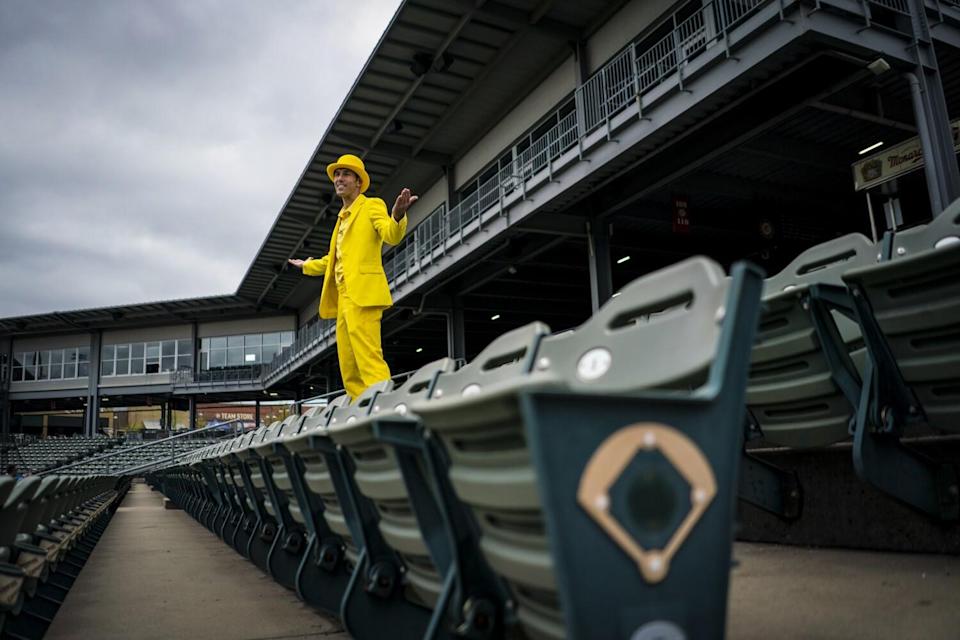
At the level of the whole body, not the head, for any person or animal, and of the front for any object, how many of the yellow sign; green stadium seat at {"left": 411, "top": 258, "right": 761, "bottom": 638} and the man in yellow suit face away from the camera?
0

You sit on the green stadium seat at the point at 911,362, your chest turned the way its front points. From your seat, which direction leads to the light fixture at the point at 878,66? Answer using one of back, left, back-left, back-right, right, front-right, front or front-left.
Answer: back-right

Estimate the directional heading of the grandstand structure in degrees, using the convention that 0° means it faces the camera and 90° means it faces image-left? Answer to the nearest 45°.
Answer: approximately 45°

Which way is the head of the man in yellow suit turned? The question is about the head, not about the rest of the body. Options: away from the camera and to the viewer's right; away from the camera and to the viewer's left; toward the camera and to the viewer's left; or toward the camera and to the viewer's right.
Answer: toward the camera and to the viewer's left

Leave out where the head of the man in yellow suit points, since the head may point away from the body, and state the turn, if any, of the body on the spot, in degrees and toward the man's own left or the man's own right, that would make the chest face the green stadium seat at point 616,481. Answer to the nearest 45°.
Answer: approximately 45° to the man's own left

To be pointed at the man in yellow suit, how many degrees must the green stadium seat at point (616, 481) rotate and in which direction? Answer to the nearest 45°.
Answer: approximately 90° to its right

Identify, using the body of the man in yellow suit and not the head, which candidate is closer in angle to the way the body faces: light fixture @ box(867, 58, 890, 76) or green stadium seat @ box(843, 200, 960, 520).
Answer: the green stadium seat

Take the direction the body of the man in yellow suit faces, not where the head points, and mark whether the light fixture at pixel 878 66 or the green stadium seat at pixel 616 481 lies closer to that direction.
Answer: the green stadium seat

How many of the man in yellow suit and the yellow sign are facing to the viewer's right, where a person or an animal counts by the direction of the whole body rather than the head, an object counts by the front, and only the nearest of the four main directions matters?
0

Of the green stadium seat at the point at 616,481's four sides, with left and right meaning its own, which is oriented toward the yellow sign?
back

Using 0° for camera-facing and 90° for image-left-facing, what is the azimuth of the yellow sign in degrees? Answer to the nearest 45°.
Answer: approximately 45°

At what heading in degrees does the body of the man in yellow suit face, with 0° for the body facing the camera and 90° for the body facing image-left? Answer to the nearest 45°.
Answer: approximately 45°
